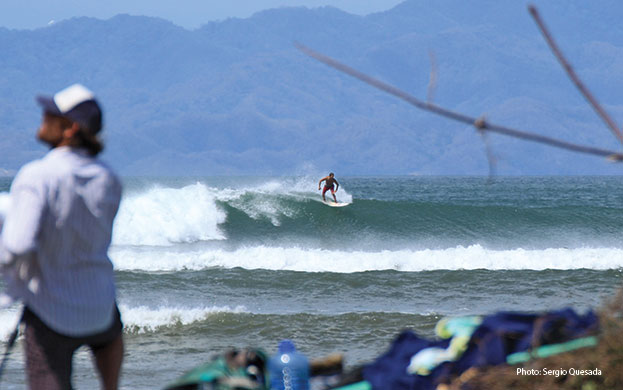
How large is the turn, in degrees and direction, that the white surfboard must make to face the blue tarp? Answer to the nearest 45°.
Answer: approximately 90° to its right

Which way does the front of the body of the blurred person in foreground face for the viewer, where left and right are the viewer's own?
facing away from the viewer and to the left of the viewer

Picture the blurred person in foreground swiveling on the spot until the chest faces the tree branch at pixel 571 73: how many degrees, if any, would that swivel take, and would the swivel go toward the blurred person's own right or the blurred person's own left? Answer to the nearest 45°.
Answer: approximately 180°

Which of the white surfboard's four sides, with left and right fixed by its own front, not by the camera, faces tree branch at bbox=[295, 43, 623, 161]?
right

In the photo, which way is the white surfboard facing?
to the viewer's right

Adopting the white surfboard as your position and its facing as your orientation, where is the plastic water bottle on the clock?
The plastic water bottle is roughly at 3 o'clock from the white surfboard.

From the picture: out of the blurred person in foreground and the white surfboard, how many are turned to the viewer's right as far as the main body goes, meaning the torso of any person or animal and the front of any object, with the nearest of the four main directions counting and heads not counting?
1

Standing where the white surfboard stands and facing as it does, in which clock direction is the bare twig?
The bare twig is roughly at 3 o'clock from the white surfboard.

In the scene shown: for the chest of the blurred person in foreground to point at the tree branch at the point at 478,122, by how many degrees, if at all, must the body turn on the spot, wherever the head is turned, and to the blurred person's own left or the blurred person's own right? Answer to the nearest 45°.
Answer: approximately 180°
